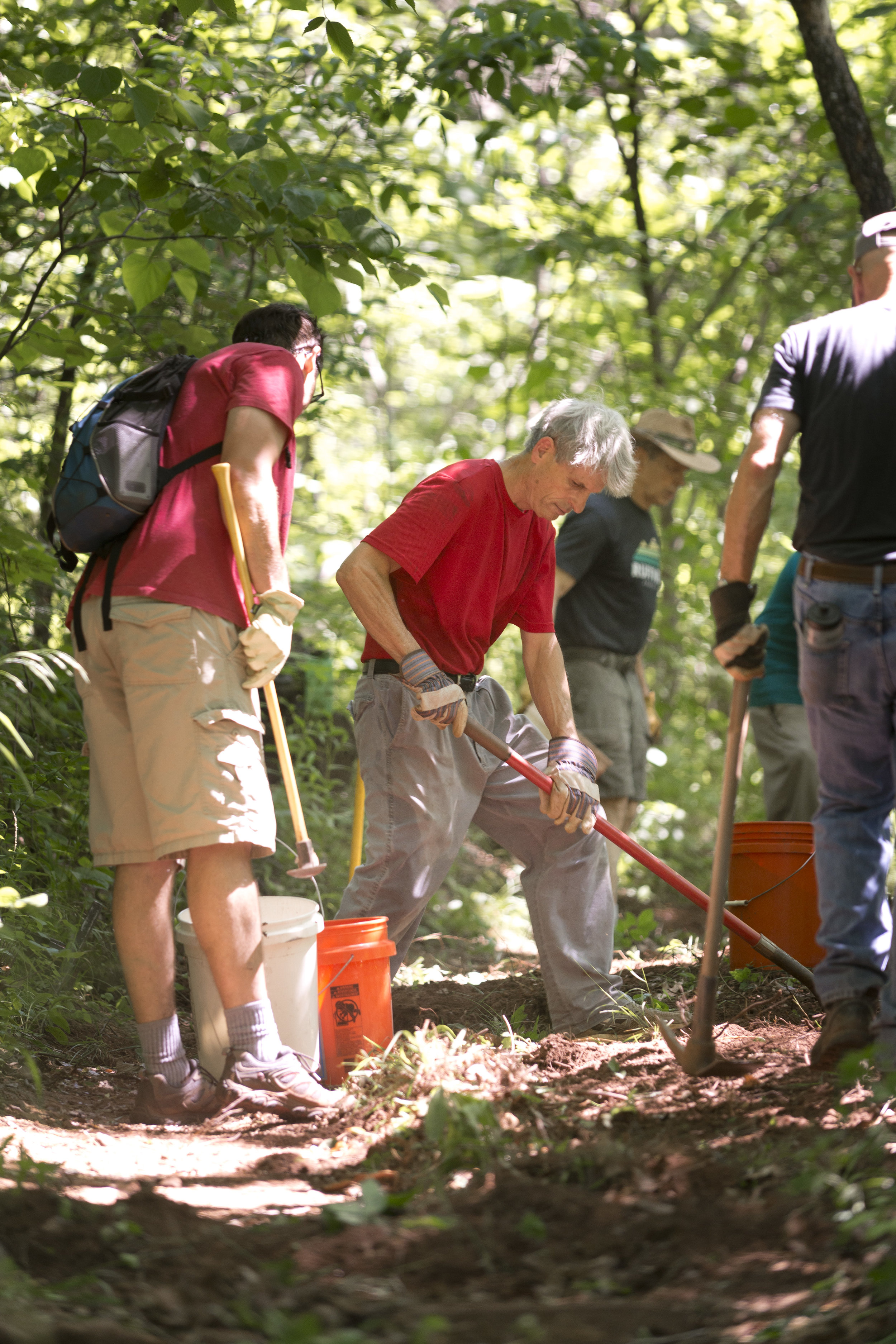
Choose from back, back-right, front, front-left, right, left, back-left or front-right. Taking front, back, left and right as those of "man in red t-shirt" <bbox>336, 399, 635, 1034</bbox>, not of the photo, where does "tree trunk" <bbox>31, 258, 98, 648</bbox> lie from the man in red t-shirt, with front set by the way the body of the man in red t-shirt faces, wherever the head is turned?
back

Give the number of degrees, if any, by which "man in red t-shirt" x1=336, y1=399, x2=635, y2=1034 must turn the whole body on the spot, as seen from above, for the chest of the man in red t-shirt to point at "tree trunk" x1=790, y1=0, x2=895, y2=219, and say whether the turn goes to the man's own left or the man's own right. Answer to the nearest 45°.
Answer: approximately 90° to the man's own left

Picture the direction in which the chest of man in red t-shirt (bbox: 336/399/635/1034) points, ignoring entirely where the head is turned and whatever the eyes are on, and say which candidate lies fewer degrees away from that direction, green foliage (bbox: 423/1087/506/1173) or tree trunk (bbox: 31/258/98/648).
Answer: the green foliage

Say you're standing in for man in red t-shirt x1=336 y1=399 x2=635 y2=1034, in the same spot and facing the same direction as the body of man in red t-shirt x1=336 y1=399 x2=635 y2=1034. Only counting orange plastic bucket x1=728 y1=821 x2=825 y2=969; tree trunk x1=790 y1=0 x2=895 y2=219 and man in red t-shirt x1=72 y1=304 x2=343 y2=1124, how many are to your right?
1

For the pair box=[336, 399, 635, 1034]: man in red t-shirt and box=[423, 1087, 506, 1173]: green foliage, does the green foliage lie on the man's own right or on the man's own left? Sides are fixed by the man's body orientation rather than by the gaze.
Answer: on the man's own right

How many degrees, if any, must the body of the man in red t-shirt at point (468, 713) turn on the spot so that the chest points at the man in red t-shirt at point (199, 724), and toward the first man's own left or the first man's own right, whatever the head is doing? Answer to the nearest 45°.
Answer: approximately 90° to the first man's own right

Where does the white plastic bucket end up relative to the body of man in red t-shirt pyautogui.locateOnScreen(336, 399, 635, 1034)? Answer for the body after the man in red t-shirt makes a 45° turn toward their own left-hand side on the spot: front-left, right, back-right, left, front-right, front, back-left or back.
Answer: back-right

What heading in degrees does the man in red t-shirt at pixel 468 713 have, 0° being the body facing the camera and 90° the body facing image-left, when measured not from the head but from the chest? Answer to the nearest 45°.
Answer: approximately 315°

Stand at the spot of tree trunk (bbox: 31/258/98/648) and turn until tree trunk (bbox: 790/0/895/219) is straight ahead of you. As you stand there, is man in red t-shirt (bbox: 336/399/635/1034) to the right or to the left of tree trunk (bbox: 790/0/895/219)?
right
